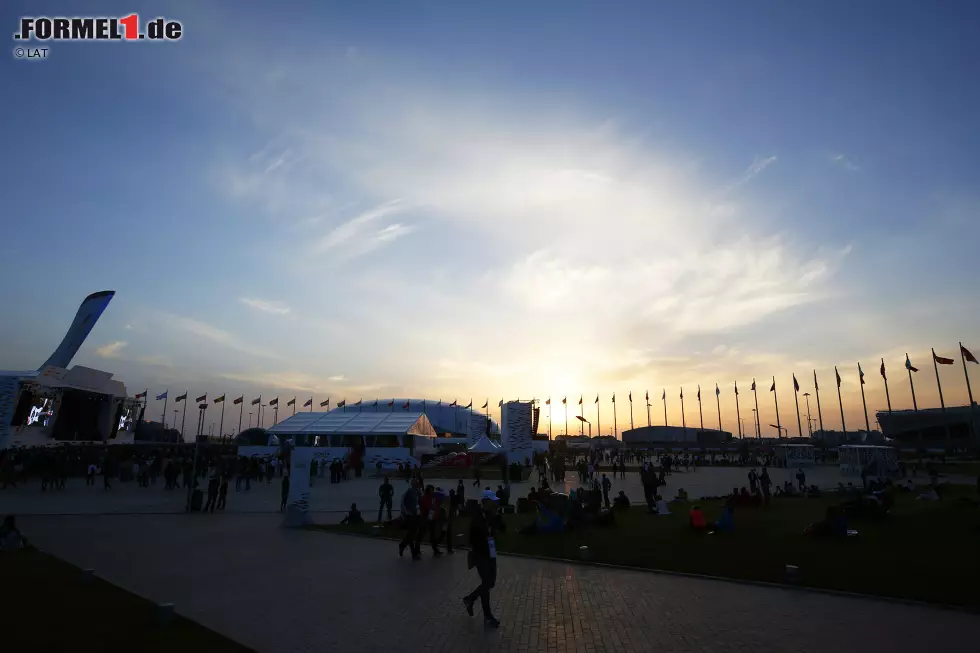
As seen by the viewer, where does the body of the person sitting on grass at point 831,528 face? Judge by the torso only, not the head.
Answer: to the viewer's left

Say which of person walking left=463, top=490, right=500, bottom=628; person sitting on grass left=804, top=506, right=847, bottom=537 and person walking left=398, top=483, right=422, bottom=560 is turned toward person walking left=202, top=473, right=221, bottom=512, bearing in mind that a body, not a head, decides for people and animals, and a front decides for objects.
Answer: the person sitting on grass
